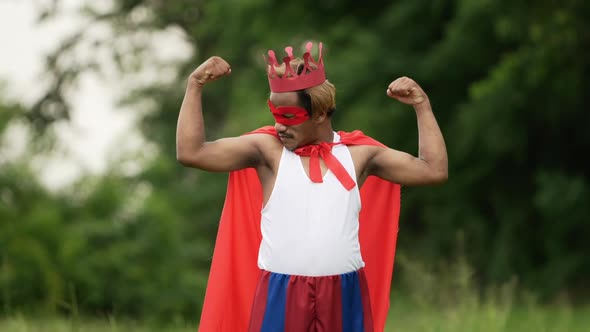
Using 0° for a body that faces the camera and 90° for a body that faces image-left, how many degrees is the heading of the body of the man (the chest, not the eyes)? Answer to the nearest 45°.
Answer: approximately 0°
